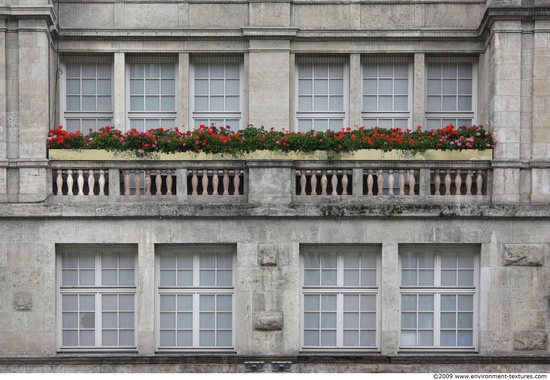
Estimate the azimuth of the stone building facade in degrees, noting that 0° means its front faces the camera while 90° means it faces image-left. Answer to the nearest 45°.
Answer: approximately 0°
